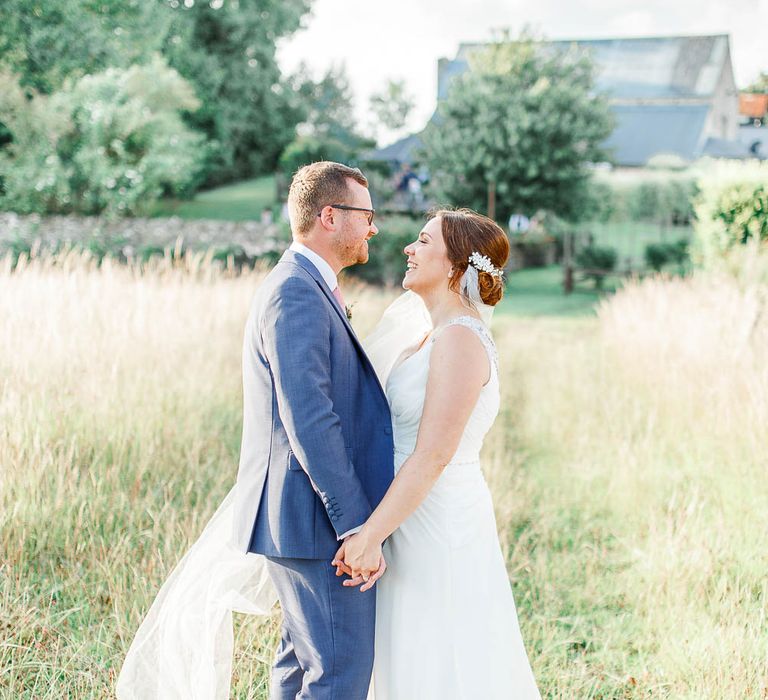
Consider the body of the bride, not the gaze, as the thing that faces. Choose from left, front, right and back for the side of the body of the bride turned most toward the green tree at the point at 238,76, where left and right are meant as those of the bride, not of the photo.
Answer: right

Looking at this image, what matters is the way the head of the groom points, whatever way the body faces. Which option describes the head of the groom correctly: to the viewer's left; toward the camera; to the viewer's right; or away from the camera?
to the viewer's right

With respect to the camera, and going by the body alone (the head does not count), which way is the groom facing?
to the viewer's right

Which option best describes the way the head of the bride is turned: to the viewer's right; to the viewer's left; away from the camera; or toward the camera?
to the viewer's left

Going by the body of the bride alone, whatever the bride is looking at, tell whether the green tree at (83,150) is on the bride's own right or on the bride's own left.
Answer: on the bride's own right

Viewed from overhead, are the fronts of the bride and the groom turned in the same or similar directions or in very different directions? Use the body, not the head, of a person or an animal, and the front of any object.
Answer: very different directions

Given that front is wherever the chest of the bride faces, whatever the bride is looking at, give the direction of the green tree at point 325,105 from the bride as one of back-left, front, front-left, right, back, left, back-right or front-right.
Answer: right

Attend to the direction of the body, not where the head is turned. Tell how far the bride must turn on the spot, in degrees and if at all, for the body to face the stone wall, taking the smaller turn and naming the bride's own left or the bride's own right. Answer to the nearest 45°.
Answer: approximately 90° to the bride's own right

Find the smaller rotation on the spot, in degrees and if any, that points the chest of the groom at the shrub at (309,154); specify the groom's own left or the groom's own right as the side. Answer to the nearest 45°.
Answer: approximately 90° to the groom's own left

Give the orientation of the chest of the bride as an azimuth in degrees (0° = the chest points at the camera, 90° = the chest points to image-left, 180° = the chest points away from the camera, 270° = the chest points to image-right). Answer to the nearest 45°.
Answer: approximately 90°
